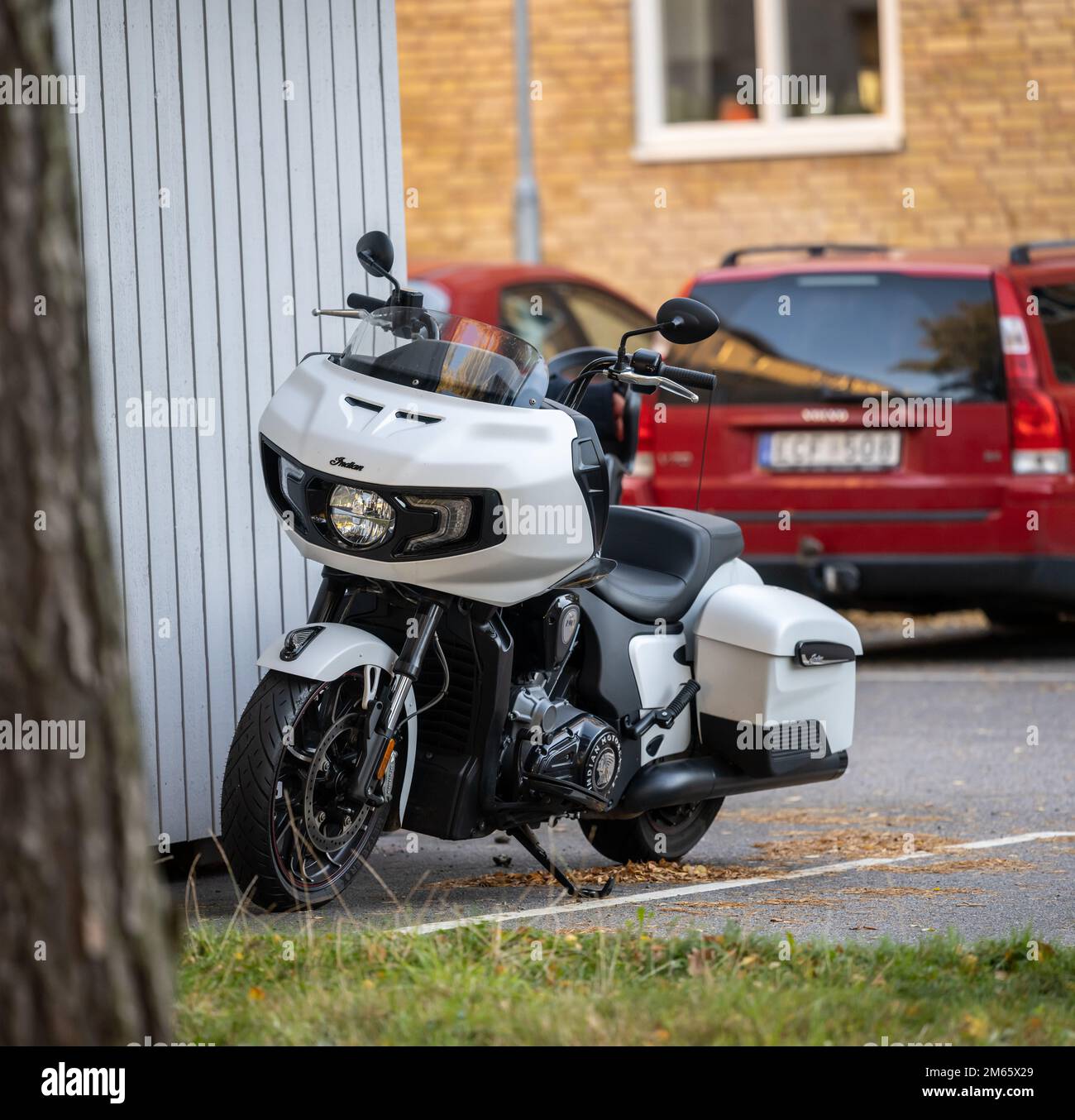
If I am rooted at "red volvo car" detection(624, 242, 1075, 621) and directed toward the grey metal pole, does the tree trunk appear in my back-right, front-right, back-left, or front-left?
back-left

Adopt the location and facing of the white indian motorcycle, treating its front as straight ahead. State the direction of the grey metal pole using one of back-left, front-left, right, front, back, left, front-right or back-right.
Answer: back-right

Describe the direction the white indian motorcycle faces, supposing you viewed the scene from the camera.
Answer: facing the viewer and to the left of the viewer

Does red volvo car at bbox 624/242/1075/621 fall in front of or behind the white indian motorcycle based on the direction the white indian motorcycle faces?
behind
